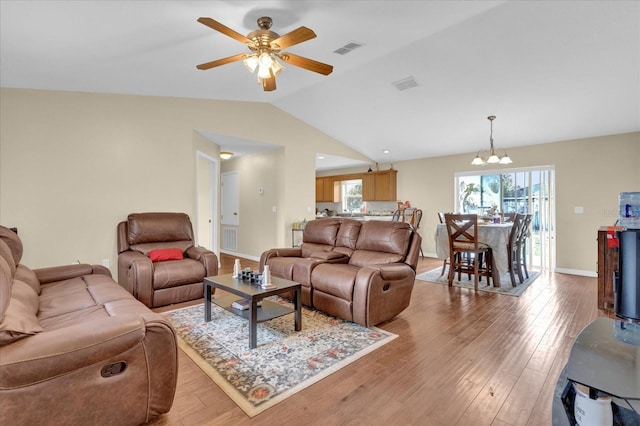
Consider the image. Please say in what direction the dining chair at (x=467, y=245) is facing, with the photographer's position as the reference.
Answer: facing away from the viewer and to the right of the viewer

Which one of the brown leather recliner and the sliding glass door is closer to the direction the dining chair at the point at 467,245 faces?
the sliding glass door

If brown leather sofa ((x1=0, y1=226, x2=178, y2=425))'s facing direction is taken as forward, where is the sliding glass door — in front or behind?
in front

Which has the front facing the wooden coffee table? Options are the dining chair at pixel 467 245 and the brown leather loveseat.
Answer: the brown leather loveseat

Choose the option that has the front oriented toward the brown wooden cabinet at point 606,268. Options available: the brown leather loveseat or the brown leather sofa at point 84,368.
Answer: the brown leather sofa

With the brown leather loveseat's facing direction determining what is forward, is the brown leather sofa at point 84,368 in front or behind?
in front

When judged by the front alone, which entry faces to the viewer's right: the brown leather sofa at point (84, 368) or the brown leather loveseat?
the brown leather sofa

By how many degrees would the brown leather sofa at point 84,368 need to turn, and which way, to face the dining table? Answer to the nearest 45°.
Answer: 0° — it already faces it

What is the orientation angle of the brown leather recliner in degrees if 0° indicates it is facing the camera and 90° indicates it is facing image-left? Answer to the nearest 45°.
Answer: approximately 315°

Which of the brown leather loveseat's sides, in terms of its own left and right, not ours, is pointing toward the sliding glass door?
back

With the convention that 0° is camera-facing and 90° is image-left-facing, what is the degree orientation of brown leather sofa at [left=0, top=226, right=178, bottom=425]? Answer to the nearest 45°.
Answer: approximately 270°
